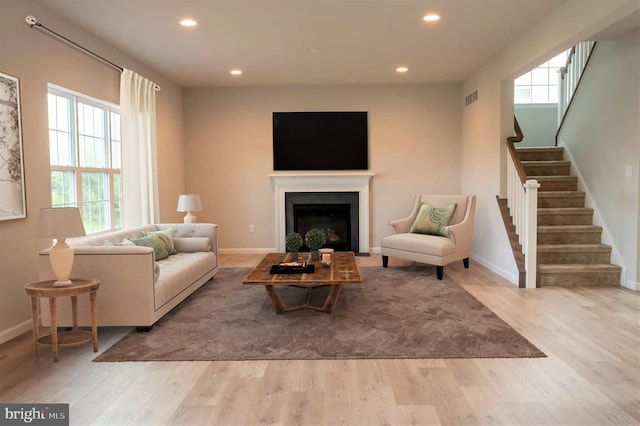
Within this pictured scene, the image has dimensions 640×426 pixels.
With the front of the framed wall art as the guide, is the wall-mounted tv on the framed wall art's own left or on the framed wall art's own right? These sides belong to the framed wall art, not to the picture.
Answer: on the framed wall art's own left

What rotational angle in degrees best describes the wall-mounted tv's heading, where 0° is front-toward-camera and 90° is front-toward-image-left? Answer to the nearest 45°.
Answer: approximately 0°

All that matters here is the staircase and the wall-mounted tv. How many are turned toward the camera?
2

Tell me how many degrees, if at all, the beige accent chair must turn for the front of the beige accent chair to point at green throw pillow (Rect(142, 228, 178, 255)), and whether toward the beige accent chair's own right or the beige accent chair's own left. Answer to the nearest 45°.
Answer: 0° — it already faces it

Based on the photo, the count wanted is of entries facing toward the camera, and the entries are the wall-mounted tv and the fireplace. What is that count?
2

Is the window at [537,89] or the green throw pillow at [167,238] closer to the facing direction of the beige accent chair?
the green throw pillow

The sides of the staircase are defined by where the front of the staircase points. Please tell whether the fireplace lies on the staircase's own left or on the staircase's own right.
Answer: on the staircase's own right

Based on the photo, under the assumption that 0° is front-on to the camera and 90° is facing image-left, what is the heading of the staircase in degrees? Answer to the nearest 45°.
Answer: approximately 0°

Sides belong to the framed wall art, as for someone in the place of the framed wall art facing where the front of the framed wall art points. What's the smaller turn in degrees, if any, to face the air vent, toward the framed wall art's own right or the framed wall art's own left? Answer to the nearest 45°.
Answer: approximately 45° to the framed wall art's own left

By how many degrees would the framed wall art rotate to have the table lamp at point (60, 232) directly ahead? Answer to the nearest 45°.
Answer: approximately 45° to its right
